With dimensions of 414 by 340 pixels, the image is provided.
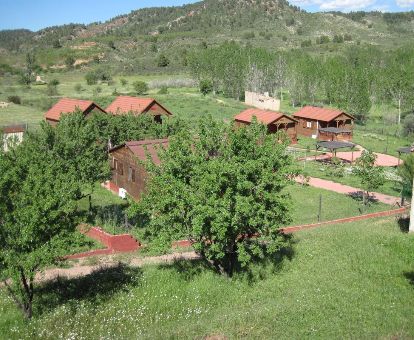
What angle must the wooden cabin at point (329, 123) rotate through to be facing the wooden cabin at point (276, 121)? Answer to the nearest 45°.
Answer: approximately 90° to its right

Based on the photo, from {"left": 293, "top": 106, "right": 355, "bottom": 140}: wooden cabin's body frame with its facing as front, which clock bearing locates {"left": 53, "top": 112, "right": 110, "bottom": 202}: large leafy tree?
The large leafy tree is roughly at 2 o'clock from the wooden cabin.

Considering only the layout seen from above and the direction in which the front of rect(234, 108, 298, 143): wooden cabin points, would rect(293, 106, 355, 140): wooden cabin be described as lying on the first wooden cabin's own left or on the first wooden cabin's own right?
on the first wooden cabin's own left

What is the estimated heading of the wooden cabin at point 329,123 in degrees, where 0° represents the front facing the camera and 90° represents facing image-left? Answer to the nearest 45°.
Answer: approximately 315°

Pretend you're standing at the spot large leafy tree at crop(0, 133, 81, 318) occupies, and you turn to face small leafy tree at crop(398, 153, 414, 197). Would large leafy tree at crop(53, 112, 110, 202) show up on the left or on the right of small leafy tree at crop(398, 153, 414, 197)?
left

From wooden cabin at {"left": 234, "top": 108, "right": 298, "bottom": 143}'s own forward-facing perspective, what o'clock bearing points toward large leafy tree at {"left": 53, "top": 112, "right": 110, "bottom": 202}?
The large leafy tree is roughly at 2 o'clock from the wooden cabin.

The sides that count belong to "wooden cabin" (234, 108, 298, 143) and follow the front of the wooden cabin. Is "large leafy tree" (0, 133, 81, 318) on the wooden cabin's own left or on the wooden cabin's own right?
on the wooden cabin's own right

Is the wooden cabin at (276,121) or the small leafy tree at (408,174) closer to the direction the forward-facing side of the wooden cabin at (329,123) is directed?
the small leafy tree

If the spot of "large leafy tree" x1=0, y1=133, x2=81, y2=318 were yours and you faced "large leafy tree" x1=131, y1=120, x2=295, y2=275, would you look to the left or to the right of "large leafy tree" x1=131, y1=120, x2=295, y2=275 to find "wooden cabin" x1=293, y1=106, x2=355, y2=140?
left

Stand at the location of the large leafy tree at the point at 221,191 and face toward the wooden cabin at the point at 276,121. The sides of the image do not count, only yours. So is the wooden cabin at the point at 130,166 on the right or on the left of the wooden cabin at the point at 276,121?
left

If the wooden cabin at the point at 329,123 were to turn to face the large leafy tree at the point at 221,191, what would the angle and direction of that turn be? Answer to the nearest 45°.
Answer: approximately 45° to its right
